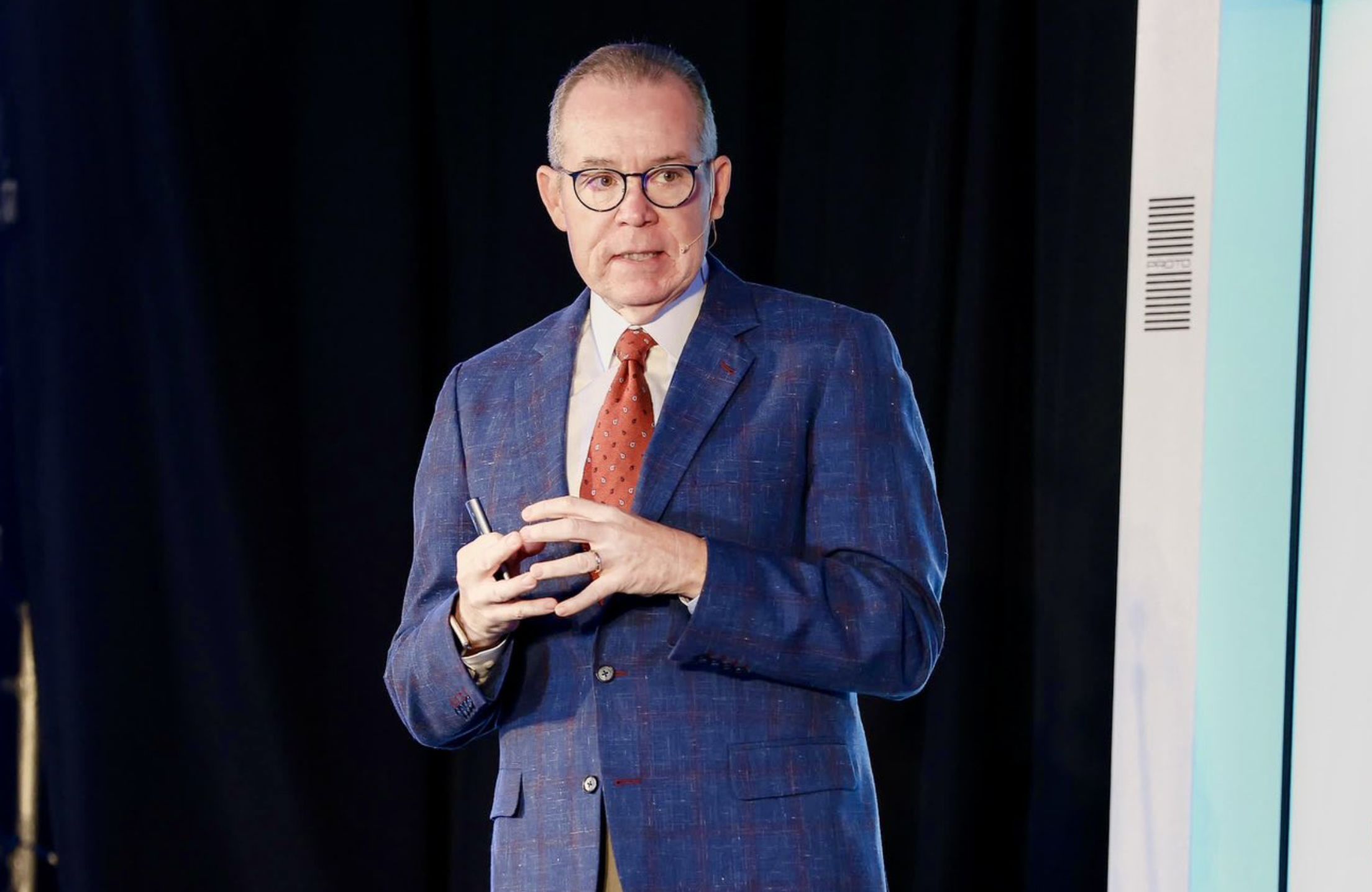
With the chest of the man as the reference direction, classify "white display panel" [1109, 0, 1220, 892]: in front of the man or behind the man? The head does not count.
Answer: behind

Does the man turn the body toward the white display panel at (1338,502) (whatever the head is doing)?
no

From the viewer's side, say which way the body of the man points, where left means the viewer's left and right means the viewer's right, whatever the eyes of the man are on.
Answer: facing the viewer and to the left of the viewer
